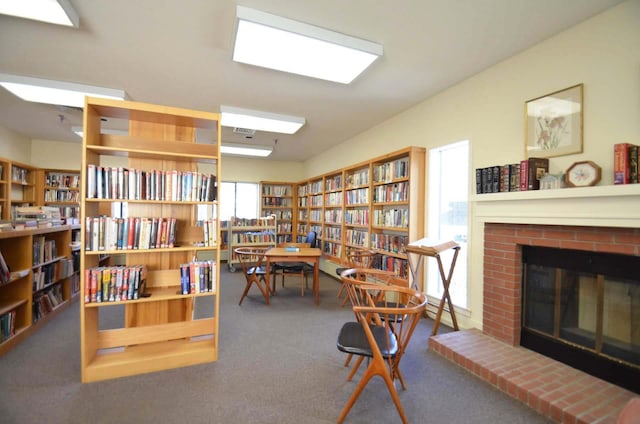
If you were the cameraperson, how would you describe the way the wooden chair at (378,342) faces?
facing to the left of the viewer

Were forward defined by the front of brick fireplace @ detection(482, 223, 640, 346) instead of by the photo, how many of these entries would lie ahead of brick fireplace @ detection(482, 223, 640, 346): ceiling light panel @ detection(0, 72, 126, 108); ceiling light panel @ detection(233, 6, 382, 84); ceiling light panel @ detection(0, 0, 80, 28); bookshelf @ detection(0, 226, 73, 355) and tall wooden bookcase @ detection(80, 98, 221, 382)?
5

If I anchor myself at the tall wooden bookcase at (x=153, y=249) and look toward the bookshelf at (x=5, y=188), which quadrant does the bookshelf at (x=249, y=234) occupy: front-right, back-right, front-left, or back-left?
front-right

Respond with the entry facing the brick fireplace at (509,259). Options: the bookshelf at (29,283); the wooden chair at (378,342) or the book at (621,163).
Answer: the bookshelf

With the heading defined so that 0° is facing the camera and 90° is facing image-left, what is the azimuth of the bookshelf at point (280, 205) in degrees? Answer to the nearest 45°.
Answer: approximately 0°

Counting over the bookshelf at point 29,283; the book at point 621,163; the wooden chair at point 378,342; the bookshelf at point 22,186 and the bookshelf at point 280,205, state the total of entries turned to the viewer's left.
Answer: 1

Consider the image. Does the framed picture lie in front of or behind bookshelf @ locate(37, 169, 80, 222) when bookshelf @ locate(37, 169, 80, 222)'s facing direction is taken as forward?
in front

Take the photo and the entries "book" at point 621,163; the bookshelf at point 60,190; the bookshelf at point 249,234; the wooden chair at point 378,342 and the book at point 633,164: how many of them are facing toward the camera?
2

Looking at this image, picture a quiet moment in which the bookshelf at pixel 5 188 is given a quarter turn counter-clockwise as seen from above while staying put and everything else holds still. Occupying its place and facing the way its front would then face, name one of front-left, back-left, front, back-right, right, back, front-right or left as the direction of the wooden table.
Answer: right

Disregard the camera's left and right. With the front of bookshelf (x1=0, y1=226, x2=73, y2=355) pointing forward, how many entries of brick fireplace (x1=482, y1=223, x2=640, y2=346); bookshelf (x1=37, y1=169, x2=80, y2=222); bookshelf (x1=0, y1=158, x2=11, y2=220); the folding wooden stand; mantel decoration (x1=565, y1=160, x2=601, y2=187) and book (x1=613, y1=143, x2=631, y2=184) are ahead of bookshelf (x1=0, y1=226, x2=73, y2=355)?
4

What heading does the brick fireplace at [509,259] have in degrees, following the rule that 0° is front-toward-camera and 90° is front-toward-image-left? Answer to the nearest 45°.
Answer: approximately 45°

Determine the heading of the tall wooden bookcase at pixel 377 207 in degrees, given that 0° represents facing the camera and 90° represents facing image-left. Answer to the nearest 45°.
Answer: approximately 45°

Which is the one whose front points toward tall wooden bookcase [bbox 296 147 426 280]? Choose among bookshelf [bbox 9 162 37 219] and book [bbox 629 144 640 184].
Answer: the bookshelf

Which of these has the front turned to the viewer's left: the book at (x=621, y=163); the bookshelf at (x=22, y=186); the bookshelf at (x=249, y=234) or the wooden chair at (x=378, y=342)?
the wooden chair

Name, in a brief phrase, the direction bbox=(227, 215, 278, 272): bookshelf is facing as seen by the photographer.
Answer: facing the viewer

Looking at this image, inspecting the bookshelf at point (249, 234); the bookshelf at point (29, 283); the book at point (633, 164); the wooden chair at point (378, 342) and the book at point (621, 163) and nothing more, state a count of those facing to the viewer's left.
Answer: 1
